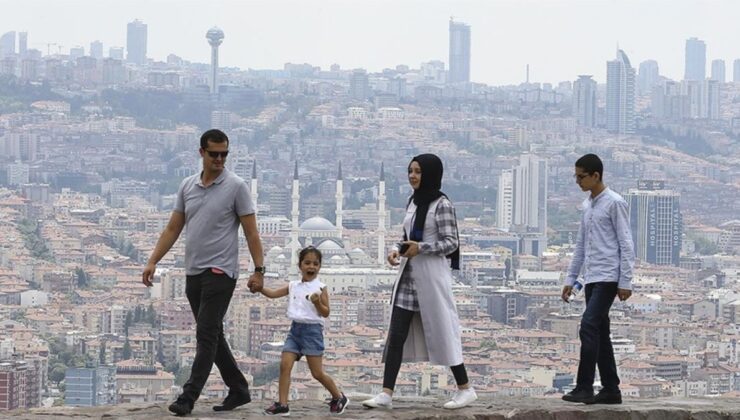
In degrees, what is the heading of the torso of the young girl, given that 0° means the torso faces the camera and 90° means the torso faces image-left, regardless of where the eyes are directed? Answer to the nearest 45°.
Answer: approximately 45°

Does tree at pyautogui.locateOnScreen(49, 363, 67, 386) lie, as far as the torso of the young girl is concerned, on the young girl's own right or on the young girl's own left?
on the young girl's own right

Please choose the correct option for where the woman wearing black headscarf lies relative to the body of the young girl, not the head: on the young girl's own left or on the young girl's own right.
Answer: on the young girl's own left

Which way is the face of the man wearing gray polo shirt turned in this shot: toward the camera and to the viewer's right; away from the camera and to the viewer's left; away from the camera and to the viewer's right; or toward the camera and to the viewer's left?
toward the camera and to the viewer's right

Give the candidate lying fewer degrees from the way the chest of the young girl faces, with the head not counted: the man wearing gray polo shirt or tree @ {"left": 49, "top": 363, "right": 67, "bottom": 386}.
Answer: the man wearing gray polo shirt
